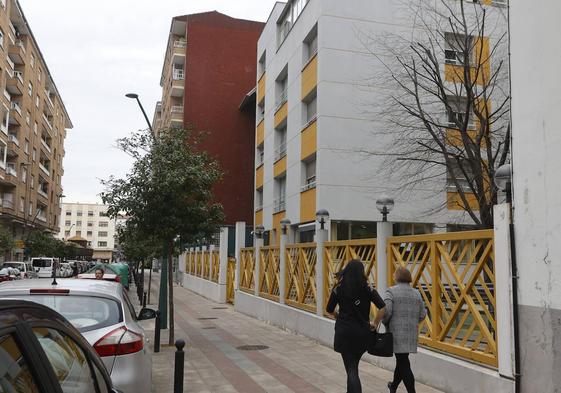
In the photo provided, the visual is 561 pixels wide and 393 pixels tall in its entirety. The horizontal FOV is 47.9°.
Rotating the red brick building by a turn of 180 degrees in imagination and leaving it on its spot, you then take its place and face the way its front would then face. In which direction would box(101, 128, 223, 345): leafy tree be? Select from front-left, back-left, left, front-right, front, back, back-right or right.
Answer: right

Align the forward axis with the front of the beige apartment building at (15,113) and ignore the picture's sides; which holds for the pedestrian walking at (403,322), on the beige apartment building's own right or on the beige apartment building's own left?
on the beige apartment building's own right

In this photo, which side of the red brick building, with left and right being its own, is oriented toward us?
left

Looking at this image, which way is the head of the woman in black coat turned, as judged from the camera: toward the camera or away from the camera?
away from the camera

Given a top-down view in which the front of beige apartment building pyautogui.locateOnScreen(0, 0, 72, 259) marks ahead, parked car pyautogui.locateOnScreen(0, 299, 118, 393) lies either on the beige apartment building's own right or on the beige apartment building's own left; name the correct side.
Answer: on the beige apartment building's own right

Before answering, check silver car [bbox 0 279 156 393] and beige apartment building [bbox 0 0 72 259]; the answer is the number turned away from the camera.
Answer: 1

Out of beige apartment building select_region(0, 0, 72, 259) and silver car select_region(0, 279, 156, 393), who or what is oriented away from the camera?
the silver car

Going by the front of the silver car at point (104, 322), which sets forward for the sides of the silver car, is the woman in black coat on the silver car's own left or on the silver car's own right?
on the silver car's own right

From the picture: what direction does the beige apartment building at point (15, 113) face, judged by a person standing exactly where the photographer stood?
facing to the right of the viewer

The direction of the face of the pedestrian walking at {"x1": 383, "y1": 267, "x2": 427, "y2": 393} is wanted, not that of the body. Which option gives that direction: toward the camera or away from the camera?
away from the camera

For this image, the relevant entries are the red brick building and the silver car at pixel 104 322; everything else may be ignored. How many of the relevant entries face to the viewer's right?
0

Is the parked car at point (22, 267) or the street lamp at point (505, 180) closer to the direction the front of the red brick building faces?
the parked car

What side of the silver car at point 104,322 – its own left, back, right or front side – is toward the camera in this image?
back
